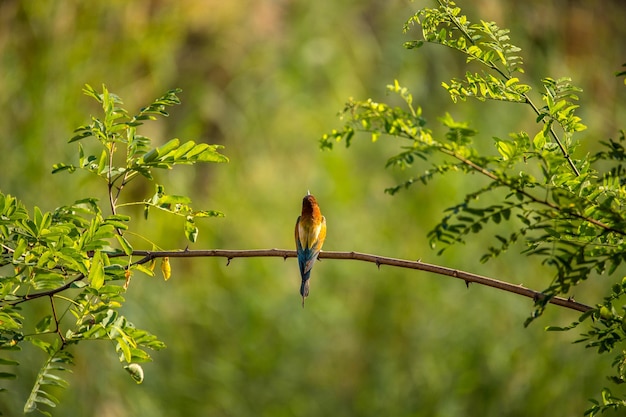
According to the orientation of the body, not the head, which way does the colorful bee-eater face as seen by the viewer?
away from the camera
